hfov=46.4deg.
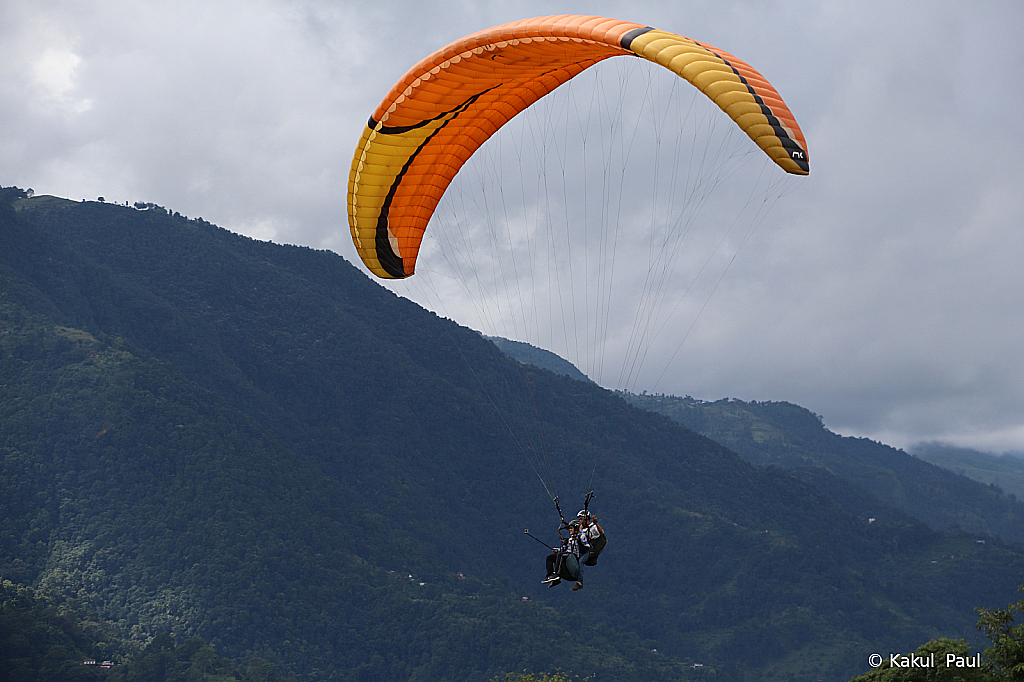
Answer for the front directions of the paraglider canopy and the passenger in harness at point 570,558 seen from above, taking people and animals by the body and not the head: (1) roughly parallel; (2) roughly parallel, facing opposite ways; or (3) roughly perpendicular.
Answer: roughly parallel

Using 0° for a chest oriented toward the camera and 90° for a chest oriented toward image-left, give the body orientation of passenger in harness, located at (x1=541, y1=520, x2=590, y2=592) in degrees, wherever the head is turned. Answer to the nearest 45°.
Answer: approximately 45°

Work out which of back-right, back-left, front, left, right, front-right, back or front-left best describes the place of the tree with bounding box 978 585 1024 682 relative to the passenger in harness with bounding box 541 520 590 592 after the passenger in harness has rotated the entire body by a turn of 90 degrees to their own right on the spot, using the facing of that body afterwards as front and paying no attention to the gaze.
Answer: right

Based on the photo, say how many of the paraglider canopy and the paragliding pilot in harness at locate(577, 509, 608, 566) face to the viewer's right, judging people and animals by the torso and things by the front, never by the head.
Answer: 0

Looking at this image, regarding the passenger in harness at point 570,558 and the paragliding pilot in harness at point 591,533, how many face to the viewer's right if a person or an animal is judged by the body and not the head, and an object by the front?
0

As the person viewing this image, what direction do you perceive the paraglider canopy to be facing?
facing the viewer and to the left of the viewer

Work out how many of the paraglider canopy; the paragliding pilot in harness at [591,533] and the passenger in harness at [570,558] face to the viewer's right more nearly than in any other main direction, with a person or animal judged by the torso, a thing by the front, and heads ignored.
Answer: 0

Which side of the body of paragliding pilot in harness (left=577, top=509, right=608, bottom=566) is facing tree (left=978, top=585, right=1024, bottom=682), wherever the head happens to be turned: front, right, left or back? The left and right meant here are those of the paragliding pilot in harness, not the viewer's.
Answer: back

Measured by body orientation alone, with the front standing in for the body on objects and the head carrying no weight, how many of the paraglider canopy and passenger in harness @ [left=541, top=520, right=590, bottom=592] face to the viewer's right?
0

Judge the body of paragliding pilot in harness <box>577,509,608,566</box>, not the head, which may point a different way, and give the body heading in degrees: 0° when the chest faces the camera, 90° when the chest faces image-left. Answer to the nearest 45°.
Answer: approximately 45°
